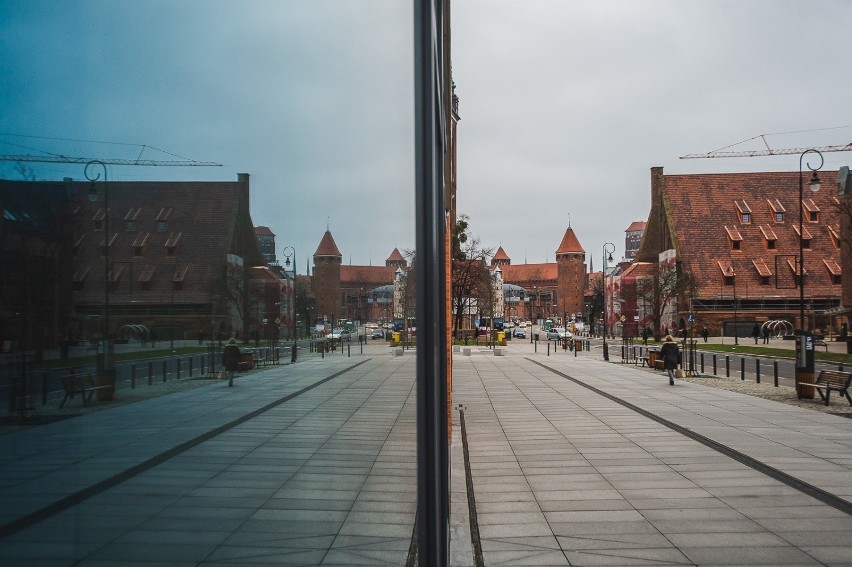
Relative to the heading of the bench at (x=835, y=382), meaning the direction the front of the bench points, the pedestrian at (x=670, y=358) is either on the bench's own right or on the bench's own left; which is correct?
on the bench's own right

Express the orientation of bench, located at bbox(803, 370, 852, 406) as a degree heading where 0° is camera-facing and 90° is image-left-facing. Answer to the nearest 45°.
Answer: approximately 45°
